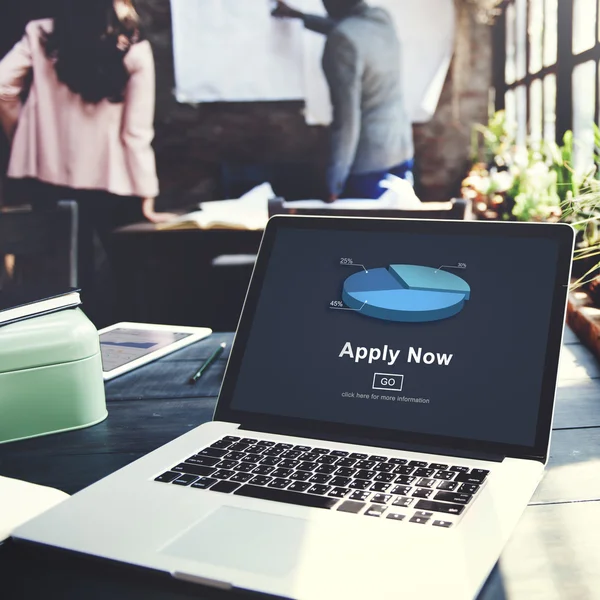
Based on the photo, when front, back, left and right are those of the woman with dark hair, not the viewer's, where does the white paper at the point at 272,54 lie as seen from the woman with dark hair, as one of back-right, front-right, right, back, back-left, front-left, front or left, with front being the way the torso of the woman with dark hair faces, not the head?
right

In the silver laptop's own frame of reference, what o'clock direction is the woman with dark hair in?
The woman with dark hair is roughly at 4 o'clock from the silver laptop.

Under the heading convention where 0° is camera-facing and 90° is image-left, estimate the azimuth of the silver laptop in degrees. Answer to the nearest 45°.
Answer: approximately 45°

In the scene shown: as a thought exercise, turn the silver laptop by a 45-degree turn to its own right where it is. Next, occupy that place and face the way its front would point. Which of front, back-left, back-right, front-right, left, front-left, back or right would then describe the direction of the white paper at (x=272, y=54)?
right

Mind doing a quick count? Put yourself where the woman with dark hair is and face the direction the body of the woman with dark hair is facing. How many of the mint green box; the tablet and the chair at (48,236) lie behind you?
3

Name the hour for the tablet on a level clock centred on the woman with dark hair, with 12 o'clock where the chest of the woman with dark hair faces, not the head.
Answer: The tablet is roughly at 6 o'clock from the woman with dark hair.

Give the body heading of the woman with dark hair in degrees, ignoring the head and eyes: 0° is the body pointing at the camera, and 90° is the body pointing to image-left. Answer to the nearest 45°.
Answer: approximately 180°

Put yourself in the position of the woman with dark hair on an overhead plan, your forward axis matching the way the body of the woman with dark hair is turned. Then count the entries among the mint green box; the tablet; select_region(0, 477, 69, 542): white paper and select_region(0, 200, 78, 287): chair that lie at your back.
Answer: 4

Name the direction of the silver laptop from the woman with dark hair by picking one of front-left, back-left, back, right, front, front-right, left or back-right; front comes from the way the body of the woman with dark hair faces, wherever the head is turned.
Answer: back

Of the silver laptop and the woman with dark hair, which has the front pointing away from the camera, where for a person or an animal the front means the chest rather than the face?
the woman with dark hair

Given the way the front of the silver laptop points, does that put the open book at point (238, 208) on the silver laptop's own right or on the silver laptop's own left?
on the silver laptop's own right

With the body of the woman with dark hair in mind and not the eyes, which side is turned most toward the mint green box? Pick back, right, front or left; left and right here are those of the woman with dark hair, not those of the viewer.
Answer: back

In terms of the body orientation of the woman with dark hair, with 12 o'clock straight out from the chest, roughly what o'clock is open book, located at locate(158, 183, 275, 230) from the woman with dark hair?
The open book is roughly at 4 o'clock from the woman with dark hair.
